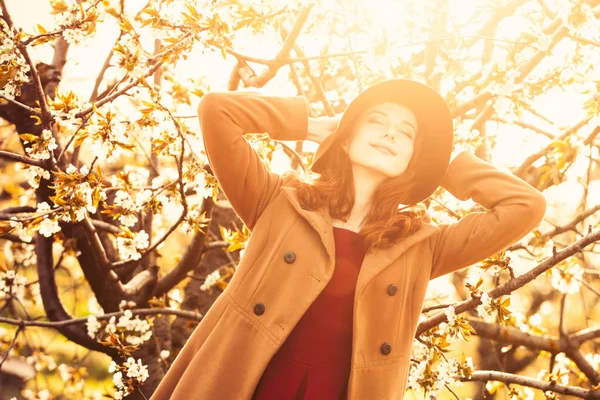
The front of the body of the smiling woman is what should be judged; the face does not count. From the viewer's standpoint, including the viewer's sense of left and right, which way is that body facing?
facing the viewer
